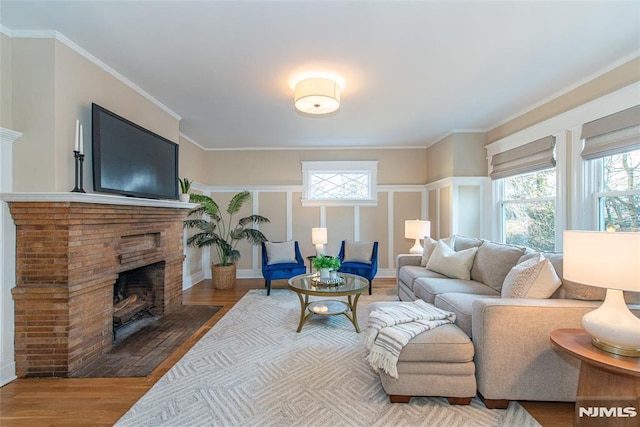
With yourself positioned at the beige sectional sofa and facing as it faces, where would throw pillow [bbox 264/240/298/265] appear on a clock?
The throw pillow is roughly at 2 o'clock from the beige sectional sofa.

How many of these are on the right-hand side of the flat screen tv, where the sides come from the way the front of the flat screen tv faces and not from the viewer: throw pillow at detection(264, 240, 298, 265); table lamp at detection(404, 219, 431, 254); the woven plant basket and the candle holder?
1

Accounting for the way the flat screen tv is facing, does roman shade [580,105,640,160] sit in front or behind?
in front

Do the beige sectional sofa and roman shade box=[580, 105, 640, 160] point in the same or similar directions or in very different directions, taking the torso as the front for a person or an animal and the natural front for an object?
same or similar directions

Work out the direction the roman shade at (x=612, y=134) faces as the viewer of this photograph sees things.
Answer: facing the viewer and to the left of the viewer

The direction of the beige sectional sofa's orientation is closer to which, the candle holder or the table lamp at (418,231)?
the candle holder

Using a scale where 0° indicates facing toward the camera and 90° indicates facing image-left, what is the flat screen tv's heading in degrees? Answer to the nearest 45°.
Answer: approximately 315°

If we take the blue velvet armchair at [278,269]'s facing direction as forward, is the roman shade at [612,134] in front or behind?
in front

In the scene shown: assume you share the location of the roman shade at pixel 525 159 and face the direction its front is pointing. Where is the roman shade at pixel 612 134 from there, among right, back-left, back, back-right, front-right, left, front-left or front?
left

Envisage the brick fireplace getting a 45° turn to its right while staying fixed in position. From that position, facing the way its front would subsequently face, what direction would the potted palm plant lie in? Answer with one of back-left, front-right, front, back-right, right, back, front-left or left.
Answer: back-left

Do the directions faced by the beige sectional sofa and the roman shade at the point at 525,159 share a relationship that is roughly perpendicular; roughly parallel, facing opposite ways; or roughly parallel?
roughly parallel

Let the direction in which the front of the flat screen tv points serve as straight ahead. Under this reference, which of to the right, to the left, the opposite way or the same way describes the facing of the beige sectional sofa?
the opposite way

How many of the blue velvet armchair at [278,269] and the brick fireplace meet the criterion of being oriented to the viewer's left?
0

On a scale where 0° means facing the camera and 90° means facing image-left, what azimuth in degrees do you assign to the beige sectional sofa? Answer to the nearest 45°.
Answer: approximately 45°

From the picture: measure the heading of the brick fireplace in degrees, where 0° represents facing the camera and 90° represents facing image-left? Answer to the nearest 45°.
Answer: approximately 315°
